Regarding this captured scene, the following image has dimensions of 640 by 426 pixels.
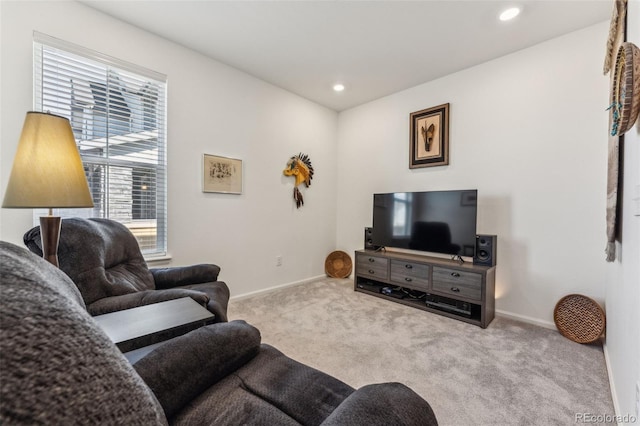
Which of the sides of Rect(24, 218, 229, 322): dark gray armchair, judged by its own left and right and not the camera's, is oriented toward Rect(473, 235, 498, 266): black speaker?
front

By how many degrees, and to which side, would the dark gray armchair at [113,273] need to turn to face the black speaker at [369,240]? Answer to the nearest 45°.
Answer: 0° — it already faces it

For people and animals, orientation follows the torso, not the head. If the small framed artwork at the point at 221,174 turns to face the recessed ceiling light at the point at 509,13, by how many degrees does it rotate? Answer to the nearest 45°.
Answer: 0° — it already faces it

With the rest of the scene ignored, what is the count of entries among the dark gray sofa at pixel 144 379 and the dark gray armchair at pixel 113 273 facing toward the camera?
0

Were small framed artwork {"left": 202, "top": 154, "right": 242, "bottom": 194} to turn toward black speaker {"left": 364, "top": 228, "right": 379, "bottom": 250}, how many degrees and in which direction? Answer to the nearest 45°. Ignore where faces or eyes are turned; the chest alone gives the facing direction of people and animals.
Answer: approximately 45° to its left

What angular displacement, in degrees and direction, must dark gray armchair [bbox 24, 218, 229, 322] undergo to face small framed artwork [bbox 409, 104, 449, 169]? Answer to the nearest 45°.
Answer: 0° — it already faces it

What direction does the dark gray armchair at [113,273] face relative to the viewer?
to the viewer's right

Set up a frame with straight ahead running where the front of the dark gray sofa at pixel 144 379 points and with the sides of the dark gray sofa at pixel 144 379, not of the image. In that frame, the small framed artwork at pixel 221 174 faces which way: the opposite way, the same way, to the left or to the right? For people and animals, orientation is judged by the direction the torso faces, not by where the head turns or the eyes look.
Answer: to the right

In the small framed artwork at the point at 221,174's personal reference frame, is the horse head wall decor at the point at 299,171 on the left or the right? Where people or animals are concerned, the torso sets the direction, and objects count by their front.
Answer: on its left

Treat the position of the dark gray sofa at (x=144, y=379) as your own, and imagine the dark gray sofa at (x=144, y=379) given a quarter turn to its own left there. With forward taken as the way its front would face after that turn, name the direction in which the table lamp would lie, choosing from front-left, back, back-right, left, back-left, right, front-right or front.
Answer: front

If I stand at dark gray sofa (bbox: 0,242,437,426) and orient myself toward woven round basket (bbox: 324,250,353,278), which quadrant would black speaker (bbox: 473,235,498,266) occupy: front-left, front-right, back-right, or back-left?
front-right

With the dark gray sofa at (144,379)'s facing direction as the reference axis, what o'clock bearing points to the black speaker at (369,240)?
The black speaker is roughly at 12 o'clock from the dark gray sofa.

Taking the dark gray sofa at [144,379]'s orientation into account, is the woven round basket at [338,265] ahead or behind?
ahead

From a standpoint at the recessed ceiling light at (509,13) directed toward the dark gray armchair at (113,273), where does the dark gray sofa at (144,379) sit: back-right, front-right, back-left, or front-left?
front-left

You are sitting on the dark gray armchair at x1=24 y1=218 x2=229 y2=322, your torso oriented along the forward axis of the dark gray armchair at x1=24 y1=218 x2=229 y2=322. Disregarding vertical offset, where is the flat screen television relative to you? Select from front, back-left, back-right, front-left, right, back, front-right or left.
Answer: front

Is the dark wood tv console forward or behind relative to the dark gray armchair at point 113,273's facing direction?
forward

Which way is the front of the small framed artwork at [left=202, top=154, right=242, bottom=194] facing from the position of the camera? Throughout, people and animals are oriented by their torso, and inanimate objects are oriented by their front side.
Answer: facing the viewer and to the right of the viewer
